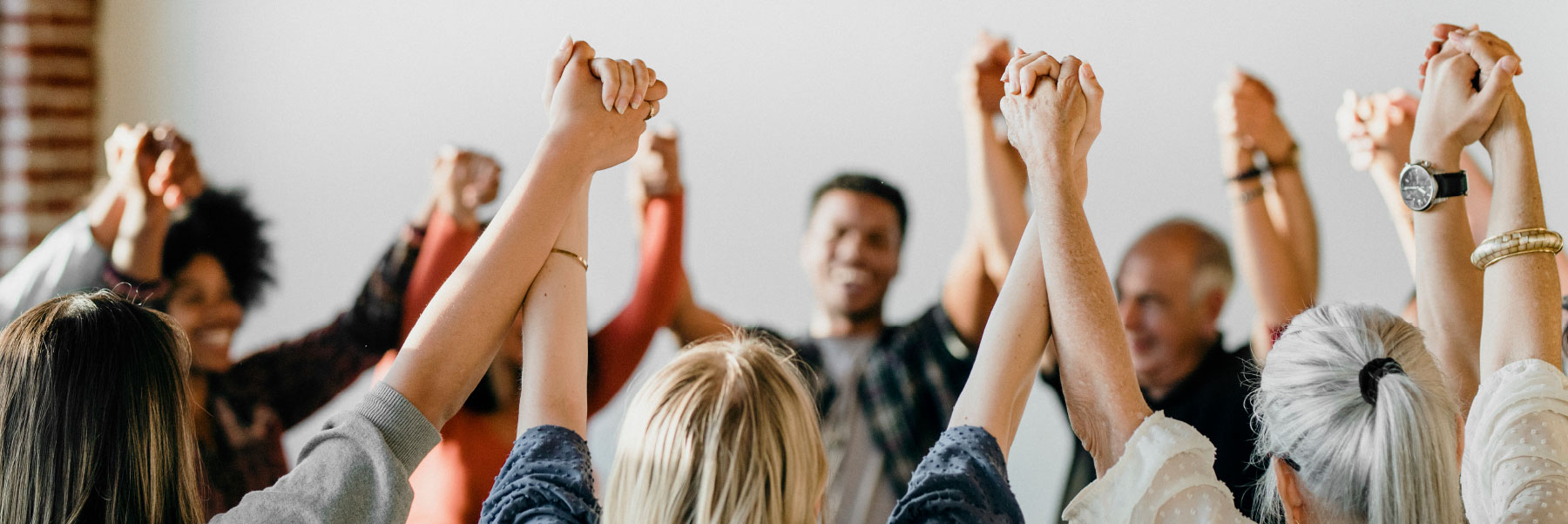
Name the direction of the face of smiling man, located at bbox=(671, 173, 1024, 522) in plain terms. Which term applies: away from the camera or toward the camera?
toward the camera

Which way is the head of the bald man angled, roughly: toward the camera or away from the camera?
toward the camera

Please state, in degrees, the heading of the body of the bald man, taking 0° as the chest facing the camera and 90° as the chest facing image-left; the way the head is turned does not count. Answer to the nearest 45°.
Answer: approximately 45°

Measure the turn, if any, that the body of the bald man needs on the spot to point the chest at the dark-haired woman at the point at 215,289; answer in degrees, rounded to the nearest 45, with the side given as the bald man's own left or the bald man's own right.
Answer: approximately 45° to the bald man's own right

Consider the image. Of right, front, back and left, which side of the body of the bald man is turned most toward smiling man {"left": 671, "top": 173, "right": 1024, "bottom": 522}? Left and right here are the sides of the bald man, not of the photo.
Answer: front
